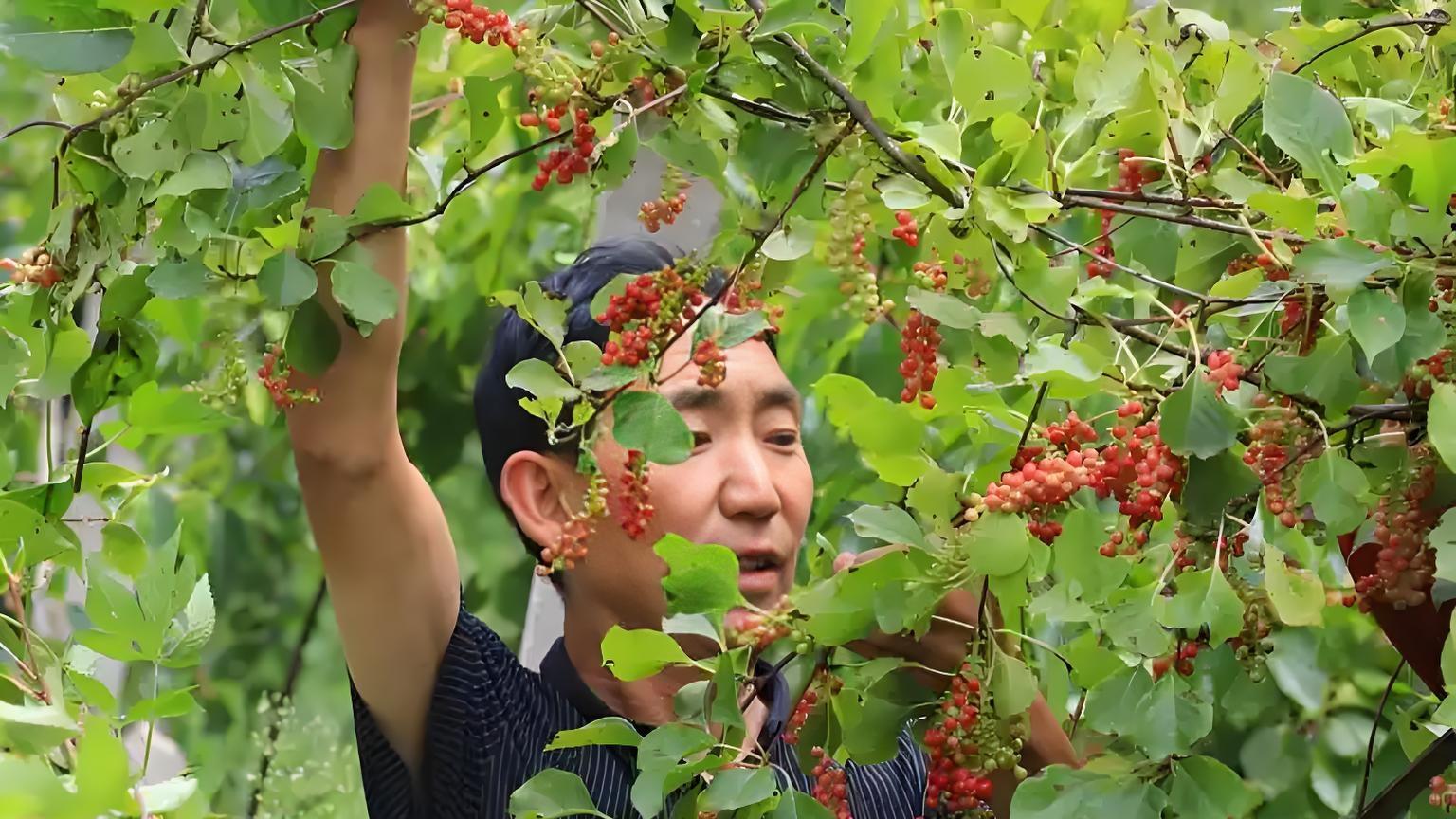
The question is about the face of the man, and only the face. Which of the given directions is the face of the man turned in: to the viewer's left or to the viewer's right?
to the viewer's right

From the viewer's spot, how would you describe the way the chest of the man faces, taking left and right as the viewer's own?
facing the viewer and to the right of the viewer
